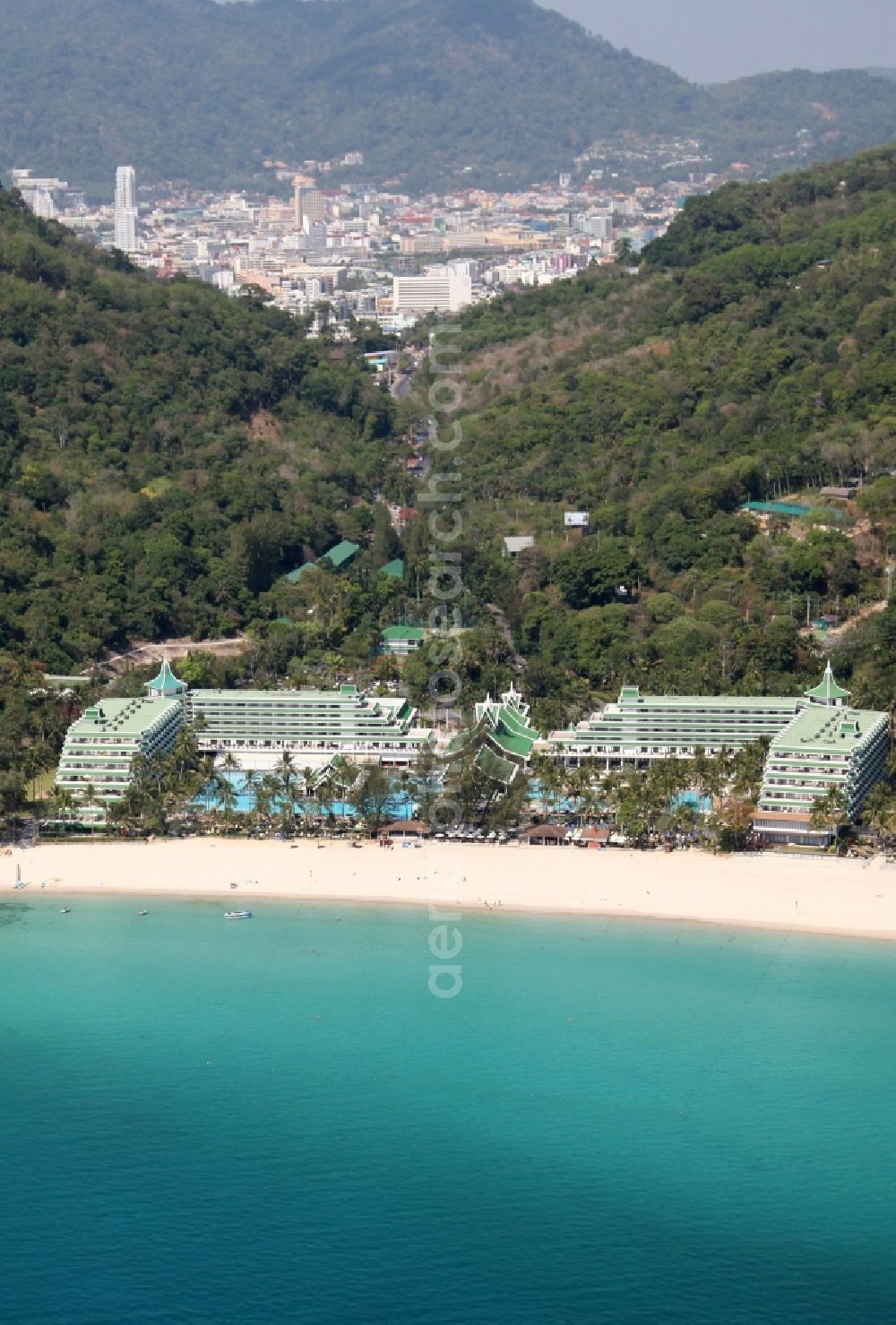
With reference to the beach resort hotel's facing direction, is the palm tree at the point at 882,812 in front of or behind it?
in front

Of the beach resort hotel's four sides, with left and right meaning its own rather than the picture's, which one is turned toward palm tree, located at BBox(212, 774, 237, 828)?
right

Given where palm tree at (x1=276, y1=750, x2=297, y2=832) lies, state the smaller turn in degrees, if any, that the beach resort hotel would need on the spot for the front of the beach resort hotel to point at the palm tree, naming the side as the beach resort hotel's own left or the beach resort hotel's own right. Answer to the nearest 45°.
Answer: approximately 90° to the beach resort hotel's own right

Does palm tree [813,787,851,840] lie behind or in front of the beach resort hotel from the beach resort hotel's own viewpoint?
in front

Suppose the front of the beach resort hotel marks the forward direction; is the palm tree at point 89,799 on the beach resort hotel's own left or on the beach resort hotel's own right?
on the beach resort hotel's own right

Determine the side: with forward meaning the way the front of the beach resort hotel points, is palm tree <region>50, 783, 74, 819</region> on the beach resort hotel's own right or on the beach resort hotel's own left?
on the beach resort hotel's own right

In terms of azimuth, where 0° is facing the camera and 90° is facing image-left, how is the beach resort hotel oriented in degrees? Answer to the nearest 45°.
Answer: approximately 0°
